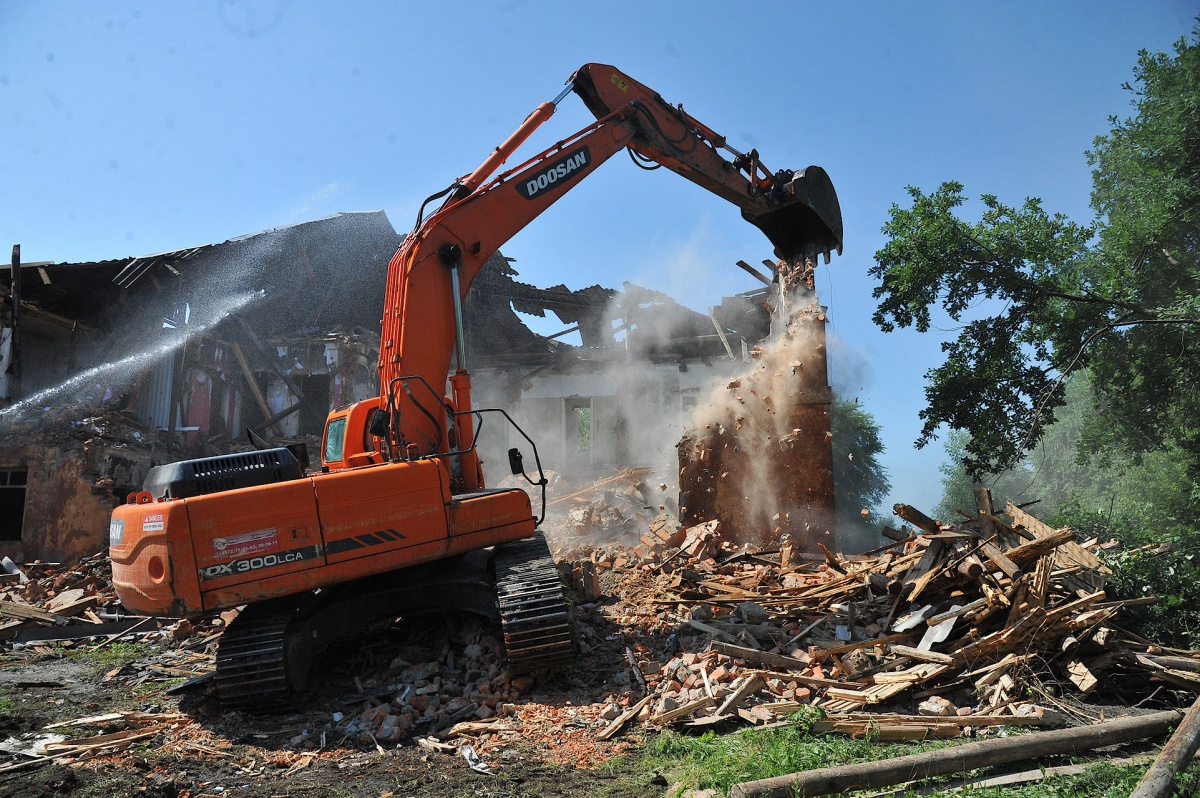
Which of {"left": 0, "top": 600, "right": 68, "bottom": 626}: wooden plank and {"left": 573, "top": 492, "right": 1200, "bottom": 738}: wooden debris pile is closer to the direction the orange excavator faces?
the wooden debris pile

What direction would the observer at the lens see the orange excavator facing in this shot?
facing away from the viewer and to the right of the viewer

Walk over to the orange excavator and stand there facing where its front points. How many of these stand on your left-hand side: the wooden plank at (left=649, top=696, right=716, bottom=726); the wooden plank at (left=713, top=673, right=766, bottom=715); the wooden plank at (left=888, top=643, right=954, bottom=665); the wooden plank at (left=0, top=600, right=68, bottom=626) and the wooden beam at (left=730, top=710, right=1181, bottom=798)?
1

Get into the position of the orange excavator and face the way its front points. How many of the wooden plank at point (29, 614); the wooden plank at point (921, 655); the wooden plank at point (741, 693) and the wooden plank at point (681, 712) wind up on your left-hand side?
1

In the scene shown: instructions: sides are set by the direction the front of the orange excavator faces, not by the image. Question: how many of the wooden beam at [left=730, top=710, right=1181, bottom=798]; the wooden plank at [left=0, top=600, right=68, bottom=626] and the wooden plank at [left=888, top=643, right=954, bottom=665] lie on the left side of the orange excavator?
1

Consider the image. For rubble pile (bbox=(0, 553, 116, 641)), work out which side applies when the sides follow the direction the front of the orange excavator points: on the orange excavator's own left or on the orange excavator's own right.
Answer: on the orange excavator's own left

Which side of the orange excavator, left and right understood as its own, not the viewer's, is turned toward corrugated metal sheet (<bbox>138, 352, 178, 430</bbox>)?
left

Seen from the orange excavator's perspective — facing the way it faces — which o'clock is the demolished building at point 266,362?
The demolished building is roughly at 10 o'clock from the orange excavator.

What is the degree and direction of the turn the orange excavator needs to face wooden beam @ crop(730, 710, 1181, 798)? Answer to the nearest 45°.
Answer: approximately 90° to its right

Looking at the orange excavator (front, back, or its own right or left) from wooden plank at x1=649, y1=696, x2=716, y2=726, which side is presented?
right

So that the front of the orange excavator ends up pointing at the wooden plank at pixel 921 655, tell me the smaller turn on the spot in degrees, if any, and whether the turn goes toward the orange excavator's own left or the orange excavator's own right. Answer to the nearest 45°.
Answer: approximately 45° to the orange excavator's own right

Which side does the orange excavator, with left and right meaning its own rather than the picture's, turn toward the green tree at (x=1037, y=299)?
front

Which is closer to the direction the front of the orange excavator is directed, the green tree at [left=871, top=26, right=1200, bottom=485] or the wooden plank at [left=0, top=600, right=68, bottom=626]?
the green tree

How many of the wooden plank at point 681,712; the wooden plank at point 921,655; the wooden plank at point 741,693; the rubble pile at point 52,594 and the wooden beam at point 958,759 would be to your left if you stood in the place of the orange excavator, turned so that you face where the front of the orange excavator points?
1
